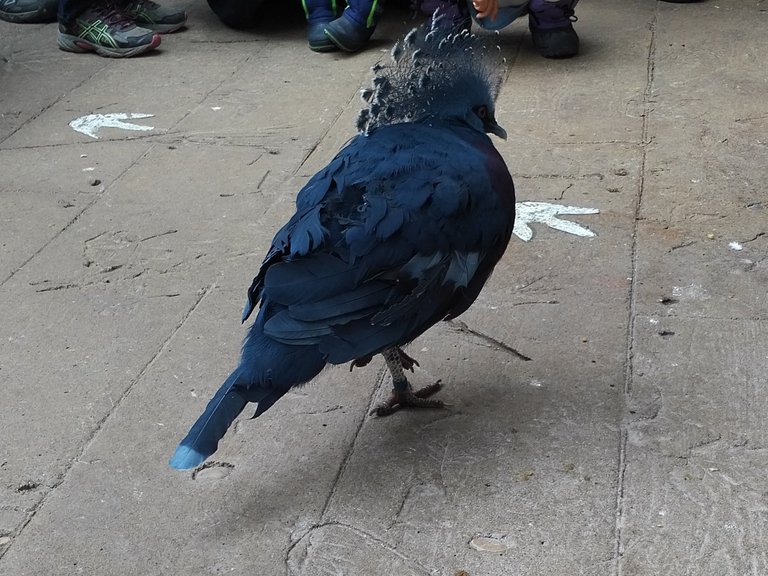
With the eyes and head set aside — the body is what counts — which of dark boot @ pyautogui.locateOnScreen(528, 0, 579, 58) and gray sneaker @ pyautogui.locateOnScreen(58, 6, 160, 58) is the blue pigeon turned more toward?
the dark boot

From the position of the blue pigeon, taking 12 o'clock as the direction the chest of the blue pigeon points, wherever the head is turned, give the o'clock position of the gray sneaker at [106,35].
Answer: The gray sneaker is roughly at 10 o'clock from the blue pigeon.

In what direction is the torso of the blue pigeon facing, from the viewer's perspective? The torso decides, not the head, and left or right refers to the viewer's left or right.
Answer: facing away from the viewer and to the right of the viewer
